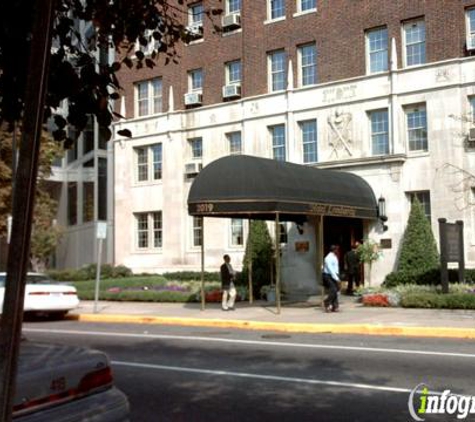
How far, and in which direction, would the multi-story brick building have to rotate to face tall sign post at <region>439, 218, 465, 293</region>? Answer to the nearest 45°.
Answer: approximately 90° to its left

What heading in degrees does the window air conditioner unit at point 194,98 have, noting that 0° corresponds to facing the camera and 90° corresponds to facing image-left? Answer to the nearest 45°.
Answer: approximately 45°

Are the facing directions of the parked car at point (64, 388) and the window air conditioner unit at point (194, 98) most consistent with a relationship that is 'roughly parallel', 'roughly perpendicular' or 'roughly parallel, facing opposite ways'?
roughly perpendicular

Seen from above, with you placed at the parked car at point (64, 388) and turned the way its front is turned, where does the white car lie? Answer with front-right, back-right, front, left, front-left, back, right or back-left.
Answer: front-right

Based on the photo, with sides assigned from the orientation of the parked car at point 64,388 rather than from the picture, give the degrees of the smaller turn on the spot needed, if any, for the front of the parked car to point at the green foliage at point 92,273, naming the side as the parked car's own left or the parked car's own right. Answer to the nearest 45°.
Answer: approximately 45° to the parked car's own right

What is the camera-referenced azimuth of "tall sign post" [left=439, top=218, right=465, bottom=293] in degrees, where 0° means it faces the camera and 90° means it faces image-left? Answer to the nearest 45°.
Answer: approximately 315°

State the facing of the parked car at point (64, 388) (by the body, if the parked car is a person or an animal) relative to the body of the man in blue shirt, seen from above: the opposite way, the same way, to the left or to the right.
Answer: the opposite way

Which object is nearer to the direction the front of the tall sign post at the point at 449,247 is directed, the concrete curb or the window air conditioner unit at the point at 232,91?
the concrete curb

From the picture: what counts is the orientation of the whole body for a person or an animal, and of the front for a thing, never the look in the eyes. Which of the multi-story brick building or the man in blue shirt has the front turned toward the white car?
the multi-story brick building
